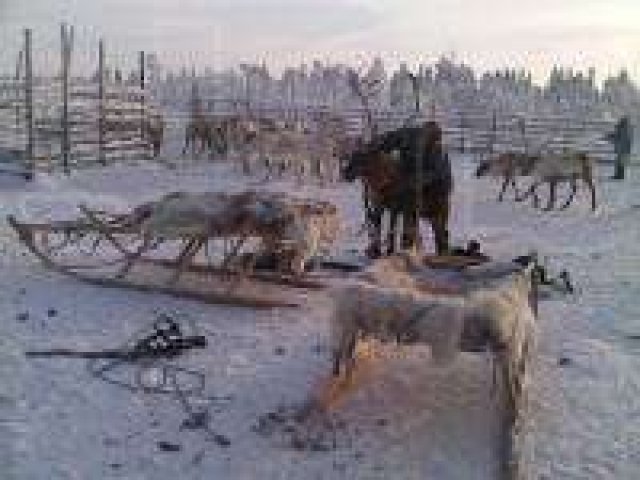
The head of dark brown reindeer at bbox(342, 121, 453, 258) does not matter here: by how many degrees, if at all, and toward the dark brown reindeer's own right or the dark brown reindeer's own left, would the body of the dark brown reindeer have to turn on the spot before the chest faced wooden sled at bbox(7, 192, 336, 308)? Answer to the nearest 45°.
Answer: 0° — it already faces it

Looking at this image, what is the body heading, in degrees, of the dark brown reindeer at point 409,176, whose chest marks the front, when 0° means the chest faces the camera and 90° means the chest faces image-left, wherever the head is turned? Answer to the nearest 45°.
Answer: approximately 45°

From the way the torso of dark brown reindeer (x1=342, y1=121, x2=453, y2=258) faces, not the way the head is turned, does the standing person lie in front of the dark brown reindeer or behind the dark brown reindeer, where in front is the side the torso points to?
behind

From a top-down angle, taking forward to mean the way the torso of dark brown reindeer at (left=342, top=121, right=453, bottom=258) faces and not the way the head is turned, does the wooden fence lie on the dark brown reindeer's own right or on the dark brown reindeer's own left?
on the dark brown reindeer's own right

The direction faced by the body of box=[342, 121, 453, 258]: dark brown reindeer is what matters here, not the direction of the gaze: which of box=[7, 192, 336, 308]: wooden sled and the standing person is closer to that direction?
the wooden sled
